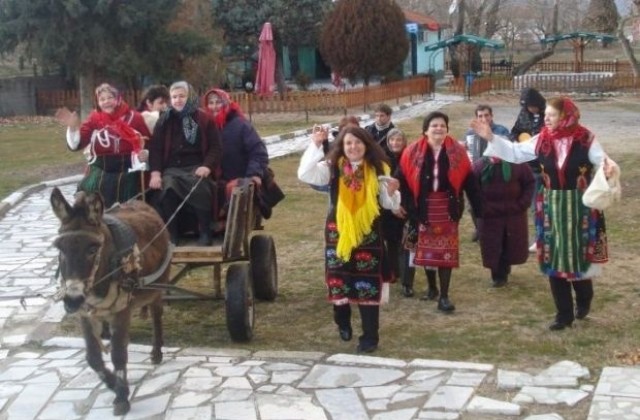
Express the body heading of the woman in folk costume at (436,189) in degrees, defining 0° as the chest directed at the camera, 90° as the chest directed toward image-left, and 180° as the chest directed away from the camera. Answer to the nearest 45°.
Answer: approximately 0°

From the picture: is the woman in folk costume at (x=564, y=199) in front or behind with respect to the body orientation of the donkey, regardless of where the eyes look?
behind

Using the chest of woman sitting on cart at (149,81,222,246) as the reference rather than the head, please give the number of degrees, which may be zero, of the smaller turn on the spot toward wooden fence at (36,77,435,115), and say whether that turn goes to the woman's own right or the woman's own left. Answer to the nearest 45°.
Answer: approximately 180°

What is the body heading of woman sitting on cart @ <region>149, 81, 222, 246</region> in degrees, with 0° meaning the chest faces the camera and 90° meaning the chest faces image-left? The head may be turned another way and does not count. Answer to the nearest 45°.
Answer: approximately 0°

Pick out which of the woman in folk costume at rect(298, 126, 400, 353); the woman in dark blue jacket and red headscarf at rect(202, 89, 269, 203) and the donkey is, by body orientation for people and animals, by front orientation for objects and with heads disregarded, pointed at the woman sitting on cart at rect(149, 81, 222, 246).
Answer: the woman in dark blue jacket and red headscarf at rect(202, 89, 269, 203)

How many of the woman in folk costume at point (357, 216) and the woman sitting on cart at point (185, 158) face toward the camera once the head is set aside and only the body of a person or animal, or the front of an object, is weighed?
2

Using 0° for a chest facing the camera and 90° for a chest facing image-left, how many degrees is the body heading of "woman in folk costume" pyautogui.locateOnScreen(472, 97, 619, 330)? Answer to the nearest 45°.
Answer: approximately 45°

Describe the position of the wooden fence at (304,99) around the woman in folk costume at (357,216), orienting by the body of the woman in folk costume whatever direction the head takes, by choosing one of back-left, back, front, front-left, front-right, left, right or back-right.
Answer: back

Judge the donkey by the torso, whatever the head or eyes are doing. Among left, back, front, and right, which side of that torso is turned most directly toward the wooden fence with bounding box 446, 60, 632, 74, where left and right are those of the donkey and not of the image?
back

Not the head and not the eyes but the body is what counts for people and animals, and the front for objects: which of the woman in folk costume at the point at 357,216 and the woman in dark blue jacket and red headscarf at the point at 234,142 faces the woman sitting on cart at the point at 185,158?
the woman in dark blue jacket and red headscarf at the point at 234,142
